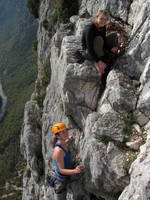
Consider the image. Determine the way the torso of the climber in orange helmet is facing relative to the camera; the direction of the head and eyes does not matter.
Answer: to the viewer's right

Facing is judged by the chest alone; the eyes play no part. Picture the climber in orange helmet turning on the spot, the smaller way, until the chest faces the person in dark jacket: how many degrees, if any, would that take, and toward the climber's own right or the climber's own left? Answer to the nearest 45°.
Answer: approximately 45° to the climber's own left
